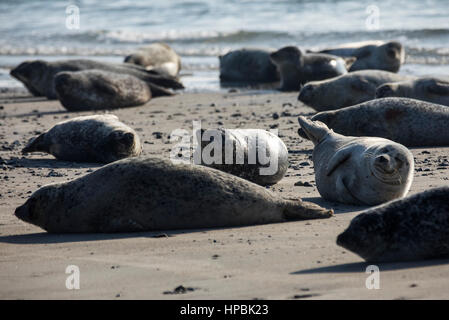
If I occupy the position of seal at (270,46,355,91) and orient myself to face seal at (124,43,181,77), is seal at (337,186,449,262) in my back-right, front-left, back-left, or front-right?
back-left

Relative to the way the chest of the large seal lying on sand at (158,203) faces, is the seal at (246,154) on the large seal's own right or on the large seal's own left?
on the large seal's own right

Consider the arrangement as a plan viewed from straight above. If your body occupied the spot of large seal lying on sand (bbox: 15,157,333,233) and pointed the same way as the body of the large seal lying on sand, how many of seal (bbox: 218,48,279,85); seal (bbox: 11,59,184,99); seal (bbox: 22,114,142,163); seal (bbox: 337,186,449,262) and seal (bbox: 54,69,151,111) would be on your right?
4

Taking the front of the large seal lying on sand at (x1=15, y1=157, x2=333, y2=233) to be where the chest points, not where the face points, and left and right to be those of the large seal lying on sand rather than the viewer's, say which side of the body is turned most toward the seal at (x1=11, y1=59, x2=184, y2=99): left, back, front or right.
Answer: right

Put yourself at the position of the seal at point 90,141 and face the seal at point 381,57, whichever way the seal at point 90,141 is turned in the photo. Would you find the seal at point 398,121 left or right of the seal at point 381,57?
right

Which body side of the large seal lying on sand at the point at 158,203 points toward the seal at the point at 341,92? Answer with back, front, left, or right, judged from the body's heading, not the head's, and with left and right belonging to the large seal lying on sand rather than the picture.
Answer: right

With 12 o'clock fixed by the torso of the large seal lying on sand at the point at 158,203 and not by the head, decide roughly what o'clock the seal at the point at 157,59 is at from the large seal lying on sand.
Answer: The seal is roughly at 3 o'clock from the large seal lying on sand.

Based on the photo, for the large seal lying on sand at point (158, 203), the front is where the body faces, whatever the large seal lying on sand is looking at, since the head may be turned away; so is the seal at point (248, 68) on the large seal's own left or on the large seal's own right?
on the large seal's own right

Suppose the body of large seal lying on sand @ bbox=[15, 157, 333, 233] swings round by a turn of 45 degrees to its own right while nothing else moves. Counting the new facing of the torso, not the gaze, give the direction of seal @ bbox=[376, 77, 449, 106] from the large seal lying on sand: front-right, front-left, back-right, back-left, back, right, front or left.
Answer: right

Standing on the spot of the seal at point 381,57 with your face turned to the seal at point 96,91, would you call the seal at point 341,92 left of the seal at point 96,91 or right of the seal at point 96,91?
left

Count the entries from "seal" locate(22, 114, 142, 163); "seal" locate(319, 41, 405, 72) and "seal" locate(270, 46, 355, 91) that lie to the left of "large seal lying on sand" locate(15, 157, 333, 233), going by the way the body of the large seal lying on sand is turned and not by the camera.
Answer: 0

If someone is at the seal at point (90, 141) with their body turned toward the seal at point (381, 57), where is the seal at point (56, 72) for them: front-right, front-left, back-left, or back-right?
front-left

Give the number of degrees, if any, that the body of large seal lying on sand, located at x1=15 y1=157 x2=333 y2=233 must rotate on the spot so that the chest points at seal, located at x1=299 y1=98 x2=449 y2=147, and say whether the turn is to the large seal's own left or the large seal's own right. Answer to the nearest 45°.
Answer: approximately 135° to the large seal's own right

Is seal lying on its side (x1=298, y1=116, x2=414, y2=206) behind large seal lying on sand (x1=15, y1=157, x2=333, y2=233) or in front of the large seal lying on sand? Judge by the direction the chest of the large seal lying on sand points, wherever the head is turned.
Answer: behind

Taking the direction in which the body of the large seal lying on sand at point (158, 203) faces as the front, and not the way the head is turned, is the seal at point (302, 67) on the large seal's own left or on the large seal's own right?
on the large seal's own right

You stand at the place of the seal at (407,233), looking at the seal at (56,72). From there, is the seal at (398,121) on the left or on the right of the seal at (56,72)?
right

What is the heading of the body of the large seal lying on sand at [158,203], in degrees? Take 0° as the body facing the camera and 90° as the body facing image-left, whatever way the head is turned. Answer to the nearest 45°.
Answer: approximately 90°

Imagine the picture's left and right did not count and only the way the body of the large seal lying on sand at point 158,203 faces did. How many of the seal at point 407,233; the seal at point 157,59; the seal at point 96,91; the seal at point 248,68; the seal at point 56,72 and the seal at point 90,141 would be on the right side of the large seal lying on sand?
5
